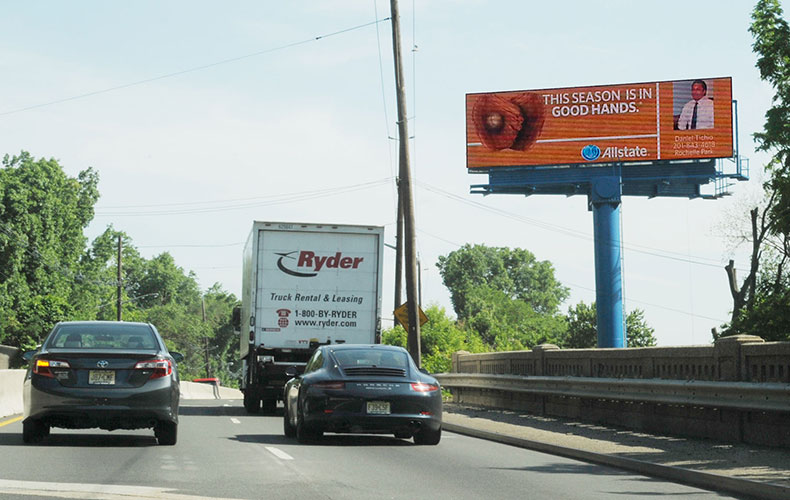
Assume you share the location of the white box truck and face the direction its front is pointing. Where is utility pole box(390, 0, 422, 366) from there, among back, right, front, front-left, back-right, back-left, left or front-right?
front-right

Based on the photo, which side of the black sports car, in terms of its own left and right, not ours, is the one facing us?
back

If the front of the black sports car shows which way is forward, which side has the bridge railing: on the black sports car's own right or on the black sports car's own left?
on the black sports car's own right

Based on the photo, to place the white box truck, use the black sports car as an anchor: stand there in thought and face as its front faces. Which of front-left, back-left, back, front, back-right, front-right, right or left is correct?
front

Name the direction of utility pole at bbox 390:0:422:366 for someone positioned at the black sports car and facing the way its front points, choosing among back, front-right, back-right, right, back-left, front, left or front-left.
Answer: front

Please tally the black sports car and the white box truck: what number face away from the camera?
2

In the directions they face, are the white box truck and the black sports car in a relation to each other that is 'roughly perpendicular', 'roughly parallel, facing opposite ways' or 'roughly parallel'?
roughly parallel

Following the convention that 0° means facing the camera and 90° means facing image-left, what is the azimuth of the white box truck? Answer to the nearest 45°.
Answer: approximately 180°

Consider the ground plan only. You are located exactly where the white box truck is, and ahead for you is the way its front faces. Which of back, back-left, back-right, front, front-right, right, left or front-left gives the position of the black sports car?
back

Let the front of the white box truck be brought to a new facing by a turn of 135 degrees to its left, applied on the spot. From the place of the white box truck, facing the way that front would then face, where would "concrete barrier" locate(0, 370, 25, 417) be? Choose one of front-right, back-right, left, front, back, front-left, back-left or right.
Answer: front-right

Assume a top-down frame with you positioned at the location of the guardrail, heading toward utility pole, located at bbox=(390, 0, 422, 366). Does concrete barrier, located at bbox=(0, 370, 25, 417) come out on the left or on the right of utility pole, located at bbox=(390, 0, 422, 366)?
left

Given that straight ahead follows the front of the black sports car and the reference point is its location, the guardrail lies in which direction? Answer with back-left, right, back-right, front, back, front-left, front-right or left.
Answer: right

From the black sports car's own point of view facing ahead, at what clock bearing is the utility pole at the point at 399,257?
The utility pole is roughly at 12 o'clock from the black sports car.
